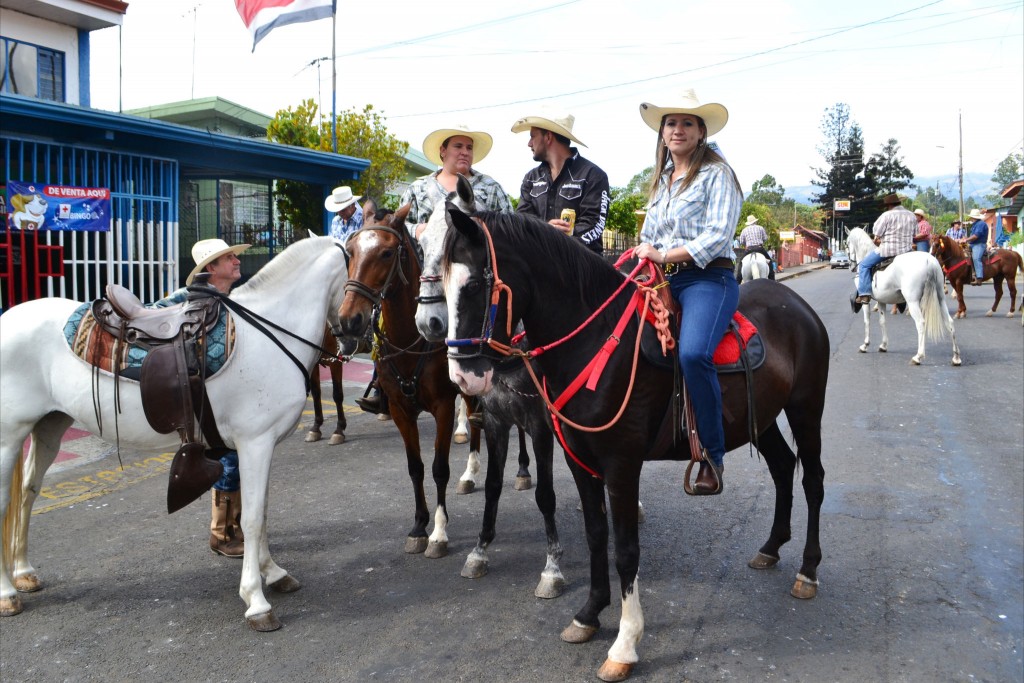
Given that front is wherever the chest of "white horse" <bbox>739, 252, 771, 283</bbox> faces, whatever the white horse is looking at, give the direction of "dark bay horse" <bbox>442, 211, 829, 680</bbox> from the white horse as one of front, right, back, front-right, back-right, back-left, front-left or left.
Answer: back

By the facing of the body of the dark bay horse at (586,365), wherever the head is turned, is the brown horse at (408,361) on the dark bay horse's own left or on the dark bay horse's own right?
on the dark bay horse's own right

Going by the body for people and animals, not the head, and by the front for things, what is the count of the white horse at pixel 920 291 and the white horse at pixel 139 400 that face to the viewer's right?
1

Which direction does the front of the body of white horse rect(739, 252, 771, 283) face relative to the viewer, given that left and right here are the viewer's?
facing away from the viewer

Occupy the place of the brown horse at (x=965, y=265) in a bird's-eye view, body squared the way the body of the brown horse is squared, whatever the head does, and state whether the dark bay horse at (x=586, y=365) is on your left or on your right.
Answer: on your left

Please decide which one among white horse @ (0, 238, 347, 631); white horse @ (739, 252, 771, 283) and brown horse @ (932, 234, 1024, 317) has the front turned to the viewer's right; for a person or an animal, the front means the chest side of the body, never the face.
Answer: white horse @ (0, 238, 347, 631)

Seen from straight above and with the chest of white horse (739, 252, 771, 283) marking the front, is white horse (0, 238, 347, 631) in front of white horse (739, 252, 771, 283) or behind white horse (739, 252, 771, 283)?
behind

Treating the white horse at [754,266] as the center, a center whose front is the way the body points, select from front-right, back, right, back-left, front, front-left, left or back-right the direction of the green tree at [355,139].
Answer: left

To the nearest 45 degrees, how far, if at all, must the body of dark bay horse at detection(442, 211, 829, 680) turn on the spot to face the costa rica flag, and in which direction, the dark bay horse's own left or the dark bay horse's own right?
approximately 90° to the dark bay horse's own right

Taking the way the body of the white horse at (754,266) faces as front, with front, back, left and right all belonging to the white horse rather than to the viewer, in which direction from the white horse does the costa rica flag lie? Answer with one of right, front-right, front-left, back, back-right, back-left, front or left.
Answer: back-left

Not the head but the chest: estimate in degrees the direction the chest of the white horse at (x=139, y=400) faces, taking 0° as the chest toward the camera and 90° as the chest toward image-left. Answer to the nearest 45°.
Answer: approximately 270°

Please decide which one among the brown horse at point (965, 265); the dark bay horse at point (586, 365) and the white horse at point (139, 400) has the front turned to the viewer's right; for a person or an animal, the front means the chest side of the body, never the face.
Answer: the white horse

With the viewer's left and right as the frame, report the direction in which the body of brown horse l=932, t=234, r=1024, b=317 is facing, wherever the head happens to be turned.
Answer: facing to the left of the viewer
